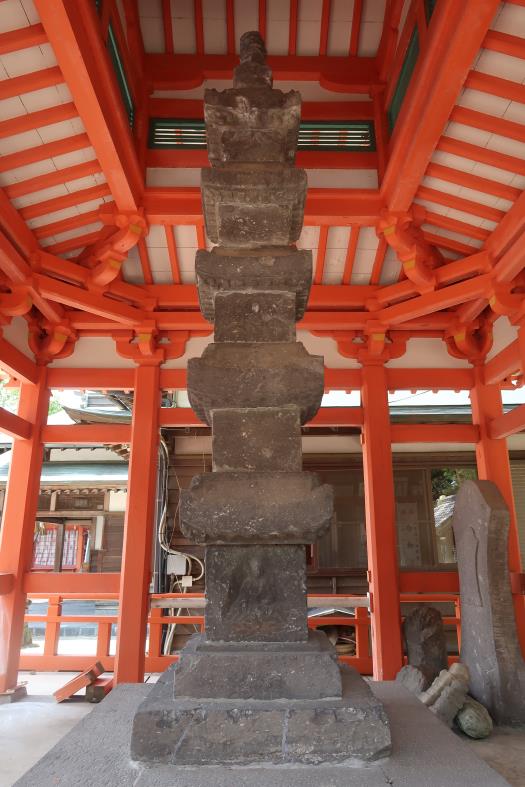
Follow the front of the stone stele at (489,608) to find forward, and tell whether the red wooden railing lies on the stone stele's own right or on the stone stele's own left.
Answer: on the stone stele's own right

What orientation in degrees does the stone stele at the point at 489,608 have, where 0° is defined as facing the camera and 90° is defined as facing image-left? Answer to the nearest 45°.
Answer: approximately 45°

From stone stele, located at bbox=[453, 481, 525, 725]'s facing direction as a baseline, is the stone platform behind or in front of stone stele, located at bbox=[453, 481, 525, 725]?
in front

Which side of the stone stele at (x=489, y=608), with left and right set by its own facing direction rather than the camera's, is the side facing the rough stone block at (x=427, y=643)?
right
